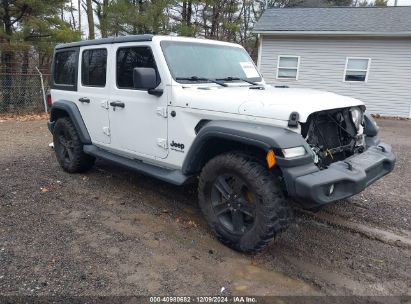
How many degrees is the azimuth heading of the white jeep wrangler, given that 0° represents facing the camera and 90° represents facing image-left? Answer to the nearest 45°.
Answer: approximately 315°

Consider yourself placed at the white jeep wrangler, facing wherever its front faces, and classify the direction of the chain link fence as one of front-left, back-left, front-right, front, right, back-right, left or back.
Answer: back

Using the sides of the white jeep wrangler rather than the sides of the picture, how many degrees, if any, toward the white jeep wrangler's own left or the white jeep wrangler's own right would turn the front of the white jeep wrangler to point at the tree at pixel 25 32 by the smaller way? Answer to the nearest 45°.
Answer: approximately 180°

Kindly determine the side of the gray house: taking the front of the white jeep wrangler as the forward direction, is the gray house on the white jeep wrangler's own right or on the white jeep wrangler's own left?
on the white jeep wrangler's own left
